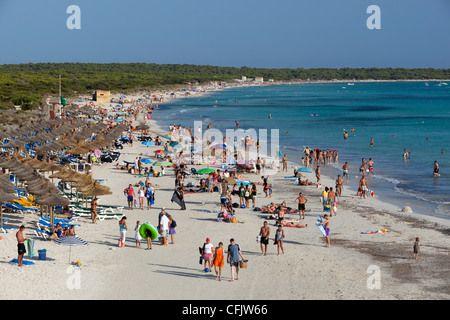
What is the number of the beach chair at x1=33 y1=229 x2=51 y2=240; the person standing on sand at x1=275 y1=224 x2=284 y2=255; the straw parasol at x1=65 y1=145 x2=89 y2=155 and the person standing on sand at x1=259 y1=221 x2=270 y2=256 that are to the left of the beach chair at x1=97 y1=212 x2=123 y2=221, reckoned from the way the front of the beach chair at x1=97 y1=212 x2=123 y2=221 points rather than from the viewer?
1

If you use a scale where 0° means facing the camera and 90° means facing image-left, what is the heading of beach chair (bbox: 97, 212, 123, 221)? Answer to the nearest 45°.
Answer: approximately 270°

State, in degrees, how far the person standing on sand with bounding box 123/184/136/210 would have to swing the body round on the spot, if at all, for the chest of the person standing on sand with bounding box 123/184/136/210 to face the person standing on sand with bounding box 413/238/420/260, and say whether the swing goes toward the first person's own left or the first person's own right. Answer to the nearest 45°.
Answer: approximately 45° to the first person's own left

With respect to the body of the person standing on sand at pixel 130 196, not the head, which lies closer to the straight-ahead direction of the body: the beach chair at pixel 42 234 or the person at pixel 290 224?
the beach chair

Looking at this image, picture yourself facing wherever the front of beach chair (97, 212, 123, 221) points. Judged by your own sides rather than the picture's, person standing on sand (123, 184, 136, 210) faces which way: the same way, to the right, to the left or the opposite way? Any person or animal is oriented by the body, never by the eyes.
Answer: to the right

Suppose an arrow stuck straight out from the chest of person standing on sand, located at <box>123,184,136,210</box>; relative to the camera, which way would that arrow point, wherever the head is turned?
toward the camera

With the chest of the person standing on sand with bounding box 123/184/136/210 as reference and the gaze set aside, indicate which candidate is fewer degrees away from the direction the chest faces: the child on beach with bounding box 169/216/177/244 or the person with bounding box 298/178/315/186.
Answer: the child on beach

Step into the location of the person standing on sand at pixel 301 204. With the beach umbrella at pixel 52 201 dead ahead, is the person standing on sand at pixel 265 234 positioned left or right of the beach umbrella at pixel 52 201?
left
